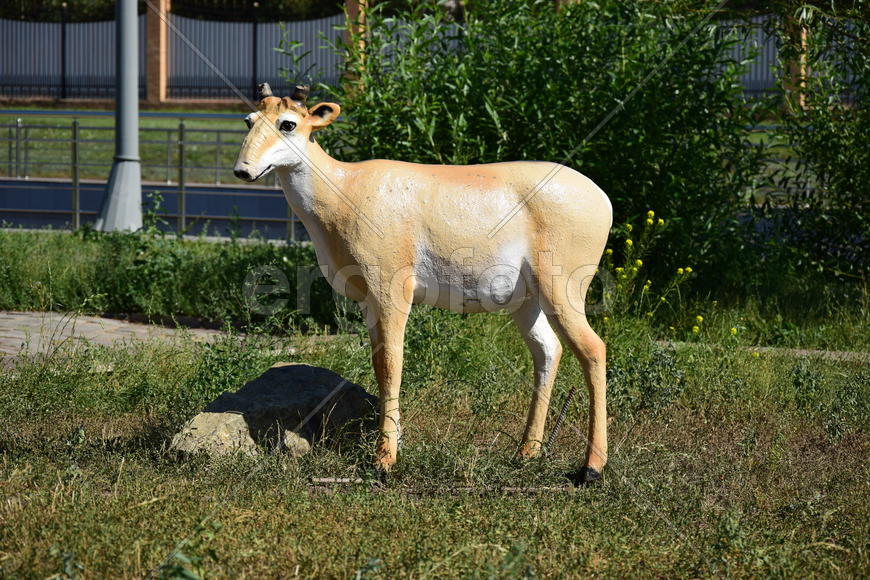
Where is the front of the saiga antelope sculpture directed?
to the viewer's left

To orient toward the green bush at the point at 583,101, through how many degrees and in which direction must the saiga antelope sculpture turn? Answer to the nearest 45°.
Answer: approximately 90° to its right

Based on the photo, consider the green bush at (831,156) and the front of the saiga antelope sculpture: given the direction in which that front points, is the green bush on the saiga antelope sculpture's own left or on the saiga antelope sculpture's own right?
on the saiga antelope sculpture's own right

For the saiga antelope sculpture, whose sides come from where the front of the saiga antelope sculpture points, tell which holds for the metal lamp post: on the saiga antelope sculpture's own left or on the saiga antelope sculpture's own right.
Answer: on the saiga antelope sculpture's own right

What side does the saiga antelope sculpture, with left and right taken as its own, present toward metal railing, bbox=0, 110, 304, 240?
right

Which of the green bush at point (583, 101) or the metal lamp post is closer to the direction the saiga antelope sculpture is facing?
the metal lamp post

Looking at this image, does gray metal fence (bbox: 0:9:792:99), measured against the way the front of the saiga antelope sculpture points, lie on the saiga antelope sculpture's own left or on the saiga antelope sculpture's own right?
on the saiga antelope sculpture's own right
